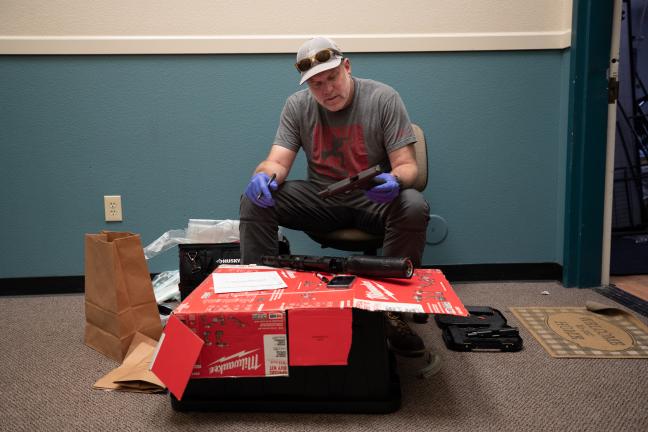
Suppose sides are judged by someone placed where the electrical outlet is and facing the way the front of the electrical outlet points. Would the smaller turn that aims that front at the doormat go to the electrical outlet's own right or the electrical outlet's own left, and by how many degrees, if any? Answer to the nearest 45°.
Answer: approximately 45° to the electrical outlet's own left

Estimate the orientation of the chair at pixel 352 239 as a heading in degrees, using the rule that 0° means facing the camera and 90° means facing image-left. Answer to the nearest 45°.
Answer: approximately 45°

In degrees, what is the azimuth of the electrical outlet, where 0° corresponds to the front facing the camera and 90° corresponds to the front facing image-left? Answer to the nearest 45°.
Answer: approximately 0°

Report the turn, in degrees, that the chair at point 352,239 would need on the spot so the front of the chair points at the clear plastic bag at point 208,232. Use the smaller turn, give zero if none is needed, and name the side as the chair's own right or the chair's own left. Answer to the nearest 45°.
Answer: approximately 90° to the chair's own right

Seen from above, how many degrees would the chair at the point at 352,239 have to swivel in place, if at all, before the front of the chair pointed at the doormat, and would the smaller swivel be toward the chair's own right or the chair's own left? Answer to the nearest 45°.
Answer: approximately 135° to the chair's own left

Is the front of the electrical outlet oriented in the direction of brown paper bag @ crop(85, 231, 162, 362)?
yes

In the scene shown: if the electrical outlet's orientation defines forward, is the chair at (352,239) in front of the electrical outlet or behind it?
in front

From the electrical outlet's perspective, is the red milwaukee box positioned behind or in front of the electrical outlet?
in front

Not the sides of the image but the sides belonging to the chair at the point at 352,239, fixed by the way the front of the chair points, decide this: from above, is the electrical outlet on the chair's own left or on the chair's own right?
on the chair's own right

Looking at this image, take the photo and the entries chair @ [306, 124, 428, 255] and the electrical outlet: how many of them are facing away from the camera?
0

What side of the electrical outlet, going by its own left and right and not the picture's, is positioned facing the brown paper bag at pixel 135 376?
front
